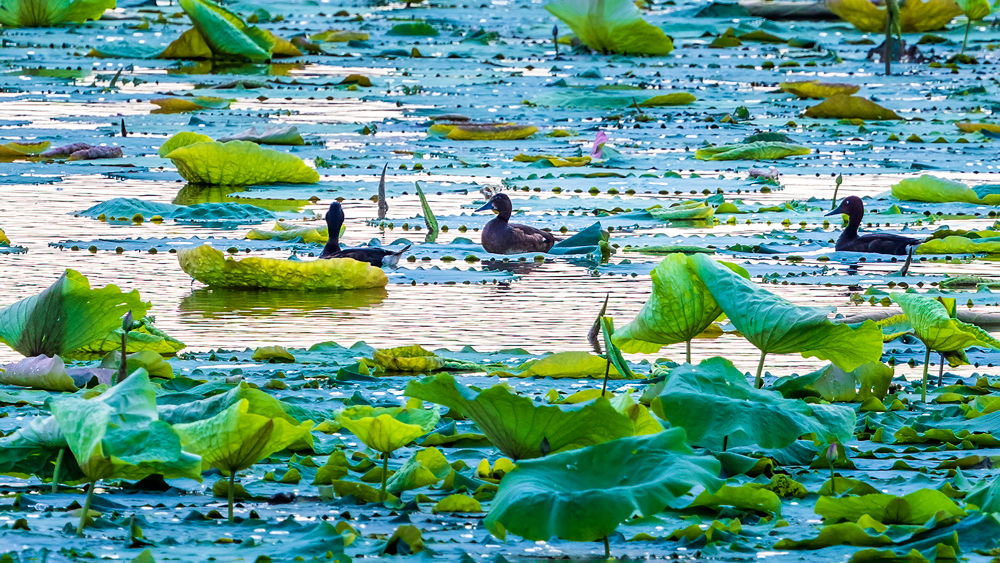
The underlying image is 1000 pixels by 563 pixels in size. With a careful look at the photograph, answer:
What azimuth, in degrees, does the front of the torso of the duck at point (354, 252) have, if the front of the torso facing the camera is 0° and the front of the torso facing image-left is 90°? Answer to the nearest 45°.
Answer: approximately 90°

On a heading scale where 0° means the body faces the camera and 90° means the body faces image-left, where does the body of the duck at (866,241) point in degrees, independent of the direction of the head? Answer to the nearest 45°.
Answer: approximately 90°

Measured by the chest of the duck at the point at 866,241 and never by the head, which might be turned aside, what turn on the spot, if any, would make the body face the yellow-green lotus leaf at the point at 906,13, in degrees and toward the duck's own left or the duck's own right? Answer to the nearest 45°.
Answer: approximately 90° to the duck's own right

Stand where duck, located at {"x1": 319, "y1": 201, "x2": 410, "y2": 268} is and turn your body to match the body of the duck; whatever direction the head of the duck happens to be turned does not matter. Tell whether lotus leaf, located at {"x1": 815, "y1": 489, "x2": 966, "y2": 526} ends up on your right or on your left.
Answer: on your left

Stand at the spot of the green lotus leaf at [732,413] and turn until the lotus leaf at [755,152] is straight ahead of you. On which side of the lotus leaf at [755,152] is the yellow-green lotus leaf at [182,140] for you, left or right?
left

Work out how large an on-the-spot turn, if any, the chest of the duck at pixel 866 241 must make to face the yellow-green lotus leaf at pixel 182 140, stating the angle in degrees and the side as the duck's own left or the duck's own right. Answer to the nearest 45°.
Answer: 0° — it already faces it

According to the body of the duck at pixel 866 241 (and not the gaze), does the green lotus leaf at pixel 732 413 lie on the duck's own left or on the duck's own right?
on the duck's own left

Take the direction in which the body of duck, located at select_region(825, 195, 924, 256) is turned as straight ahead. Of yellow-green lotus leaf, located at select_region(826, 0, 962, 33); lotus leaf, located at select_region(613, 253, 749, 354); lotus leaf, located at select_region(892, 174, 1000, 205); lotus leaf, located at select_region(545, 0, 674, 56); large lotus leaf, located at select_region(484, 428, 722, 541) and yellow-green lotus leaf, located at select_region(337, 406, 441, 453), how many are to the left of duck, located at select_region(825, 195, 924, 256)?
3

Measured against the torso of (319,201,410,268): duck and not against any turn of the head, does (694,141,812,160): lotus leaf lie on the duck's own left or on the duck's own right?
on the duck's own right

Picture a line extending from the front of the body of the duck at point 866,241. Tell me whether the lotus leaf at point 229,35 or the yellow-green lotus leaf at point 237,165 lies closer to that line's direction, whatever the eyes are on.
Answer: the yellow-green lotus leaf

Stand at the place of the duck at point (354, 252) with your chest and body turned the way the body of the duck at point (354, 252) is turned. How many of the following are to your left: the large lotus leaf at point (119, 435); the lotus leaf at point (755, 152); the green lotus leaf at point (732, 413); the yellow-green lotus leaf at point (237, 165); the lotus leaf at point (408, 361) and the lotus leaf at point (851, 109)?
3
